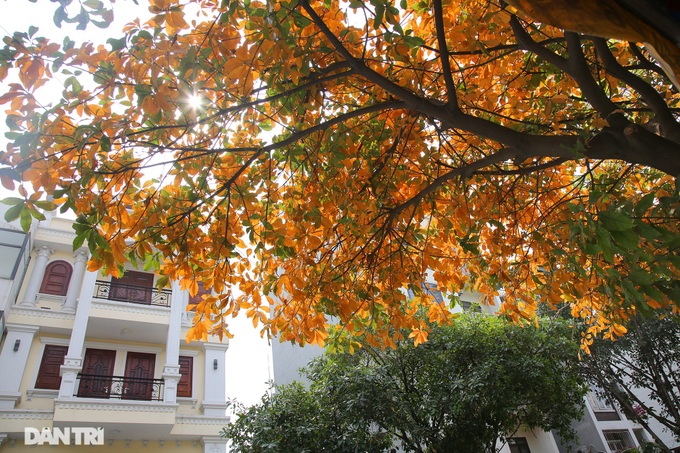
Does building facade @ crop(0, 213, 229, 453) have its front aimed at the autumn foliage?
yes

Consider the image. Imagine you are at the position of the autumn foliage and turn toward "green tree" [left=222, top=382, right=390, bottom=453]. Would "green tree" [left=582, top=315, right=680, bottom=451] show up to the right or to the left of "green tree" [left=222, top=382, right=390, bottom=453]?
right

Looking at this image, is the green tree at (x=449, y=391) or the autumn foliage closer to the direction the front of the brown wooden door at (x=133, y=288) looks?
the autumn foliage

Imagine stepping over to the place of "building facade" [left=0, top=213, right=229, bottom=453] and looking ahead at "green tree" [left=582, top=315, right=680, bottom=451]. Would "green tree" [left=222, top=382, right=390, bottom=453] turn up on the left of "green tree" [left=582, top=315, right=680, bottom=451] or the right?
right

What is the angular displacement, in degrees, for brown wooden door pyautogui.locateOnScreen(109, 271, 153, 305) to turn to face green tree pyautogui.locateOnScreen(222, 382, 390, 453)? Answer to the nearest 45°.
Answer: approximately 45° to its left

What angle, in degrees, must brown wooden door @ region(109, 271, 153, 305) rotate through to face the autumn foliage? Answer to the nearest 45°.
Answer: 0° — it already faces it

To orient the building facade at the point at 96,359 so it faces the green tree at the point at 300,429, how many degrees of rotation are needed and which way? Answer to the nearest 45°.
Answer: approximately 45° to its left

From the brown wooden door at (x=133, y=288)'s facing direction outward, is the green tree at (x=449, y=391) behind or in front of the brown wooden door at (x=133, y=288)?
in front

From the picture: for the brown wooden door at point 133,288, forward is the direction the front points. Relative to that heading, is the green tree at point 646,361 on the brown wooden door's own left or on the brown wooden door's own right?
on the brown wooden door's own left

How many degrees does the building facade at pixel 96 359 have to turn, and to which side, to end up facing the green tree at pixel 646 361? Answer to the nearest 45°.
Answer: approximately 90° to its left

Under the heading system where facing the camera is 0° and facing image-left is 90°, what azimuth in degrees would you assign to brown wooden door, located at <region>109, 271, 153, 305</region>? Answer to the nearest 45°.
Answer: approximately 0°
